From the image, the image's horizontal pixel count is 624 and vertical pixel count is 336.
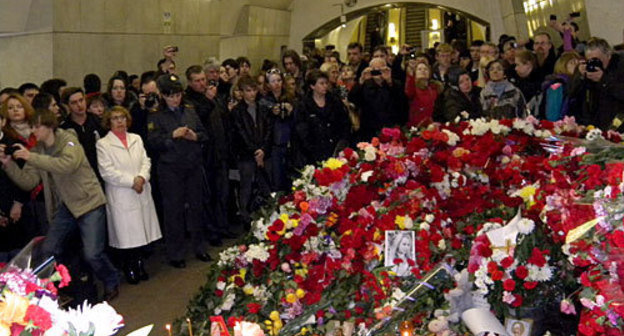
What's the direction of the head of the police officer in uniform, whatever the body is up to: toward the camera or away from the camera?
toward the camera

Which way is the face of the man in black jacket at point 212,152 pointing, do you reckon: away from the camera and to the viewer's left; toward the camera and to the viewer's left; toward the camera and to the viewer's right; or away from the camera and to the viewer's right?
toward the camera and to the viewer's right

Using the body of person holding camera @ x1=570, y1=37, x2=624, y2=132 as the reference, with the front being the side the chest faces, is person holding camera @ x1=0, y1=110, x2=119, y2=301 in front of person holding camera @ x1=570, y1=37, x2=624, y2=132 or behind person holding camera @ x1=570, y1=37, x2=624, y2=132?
in front

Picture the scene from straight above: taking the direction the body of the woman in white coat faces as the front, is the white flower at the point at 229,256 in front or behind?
in front

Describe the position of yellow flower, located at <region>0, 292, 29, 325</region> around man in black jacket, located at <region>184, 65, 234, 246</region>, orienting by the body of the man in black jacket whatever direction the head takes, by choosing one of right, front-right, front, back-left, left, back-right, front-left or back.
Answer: front-right

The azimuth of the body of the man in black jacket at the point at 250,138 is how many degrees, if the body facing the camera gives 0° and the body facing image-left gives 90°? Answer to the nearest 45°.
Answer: approximately 315°

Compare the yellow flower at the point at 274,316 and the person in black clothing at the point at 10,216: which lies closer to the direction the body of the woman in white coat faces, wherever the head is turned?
the yellow flower

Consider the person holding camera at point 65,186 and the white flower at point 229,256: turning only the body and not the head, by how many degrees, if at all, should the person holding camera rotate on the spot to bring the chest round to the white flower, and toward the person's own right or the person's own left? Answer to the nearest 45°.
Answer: approximately 135° to the person's own left

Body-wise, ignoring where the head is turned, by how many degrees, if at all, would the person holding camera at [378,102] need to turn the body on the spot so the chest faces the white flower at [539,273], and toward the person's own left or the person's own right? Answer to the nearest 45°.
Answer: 0° — they already face it

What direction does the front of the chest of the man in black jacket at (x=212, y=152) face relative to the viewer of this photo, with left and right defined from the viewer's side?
facing the viewer and to the right of the viewer

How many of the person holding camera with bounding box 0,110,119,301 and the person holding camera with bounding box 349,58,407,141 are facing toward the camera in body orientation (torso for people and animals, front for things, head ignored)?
1

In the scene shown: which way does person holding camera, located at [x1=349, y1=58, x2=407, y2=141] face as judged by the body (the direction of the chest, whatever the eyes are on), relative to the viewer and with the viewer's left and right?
facing the viewer

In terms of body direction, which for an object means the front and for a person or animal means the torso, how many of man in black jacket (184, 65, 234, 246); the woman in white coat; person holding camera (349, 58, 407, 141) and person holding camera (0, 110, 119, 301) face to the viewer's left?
1

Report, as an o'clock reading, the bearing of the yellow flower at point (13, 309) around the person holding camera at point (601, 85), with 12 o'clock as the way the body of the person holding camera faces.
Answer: The yellow flower is roughly at 11 o'clock from the person holding camera.

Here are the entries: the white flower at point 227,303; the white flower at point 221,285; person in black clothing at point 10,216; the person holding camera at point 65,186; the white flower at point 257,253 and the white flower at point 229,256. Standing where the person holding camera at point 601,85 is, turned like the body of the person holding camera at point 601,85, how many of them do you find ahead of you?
6

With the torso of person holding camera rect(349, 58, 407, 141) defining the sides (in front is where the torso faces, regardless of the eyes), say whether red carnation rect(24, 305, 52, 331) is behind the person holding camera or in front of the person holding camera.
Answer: in front

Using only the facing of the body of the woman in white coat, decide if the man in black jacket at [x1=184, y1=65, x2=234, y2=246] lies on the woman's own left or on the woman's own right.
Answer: on the woman's own left

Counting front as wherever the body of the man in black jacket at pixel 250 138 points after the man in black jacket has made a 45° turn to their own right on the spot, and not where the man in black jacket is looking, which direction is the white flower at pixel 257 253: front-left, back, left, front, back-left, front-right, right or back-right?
front
